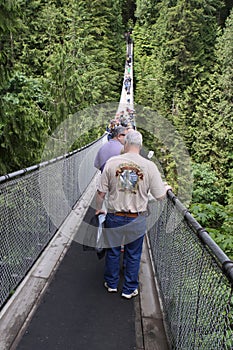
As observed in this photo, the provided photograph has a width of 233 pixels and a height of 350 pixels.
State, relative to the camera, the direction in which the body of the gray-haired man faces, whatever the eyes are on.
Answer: away from the camera

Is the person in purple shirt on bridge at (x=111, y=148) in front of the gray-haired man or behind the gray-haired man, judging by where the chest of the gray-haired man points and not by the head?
in front
